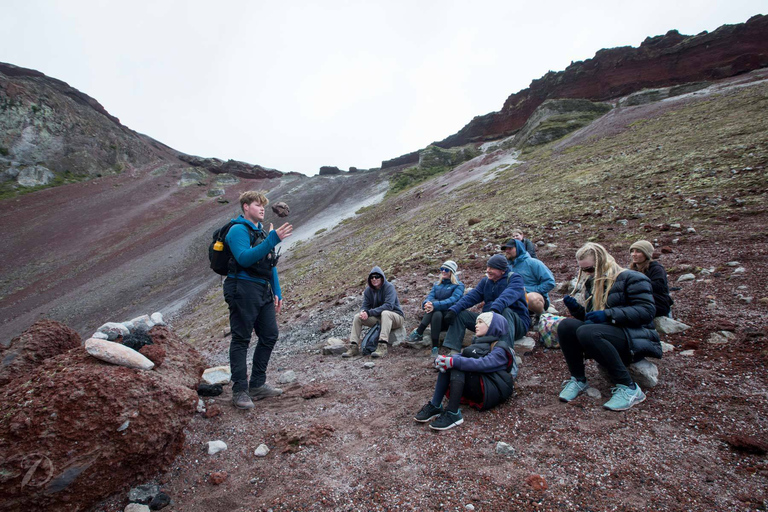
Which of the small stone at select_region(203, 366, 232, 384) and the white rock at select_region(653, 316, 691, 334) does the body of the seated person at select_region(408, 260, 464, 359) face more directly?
the small stone

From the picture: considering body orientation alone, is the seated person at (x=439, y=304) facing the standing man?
yes

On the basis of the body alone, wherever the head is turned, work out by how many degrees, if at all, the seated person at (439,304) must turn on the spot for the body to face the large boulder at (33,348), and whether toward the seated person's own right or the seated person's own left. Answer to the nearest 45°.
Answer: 0° — they already face it

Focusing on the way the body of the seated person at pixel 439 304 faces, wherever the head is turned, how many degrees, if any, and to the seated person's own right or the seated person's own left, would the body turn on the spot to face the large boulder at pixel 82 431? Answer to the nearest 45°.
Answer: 0° — they already face it

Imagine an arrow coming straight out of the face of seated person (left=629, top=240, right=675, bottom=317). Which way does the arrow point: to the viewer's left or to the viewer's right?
to the viewer's left

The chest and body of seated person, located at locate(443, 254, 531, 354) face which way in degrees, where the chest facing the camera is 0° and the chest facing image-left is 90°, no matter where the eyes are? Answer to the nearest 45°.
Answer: approximately 45°

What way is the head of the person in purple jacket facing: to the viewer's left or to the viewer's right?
to the viewer's left
